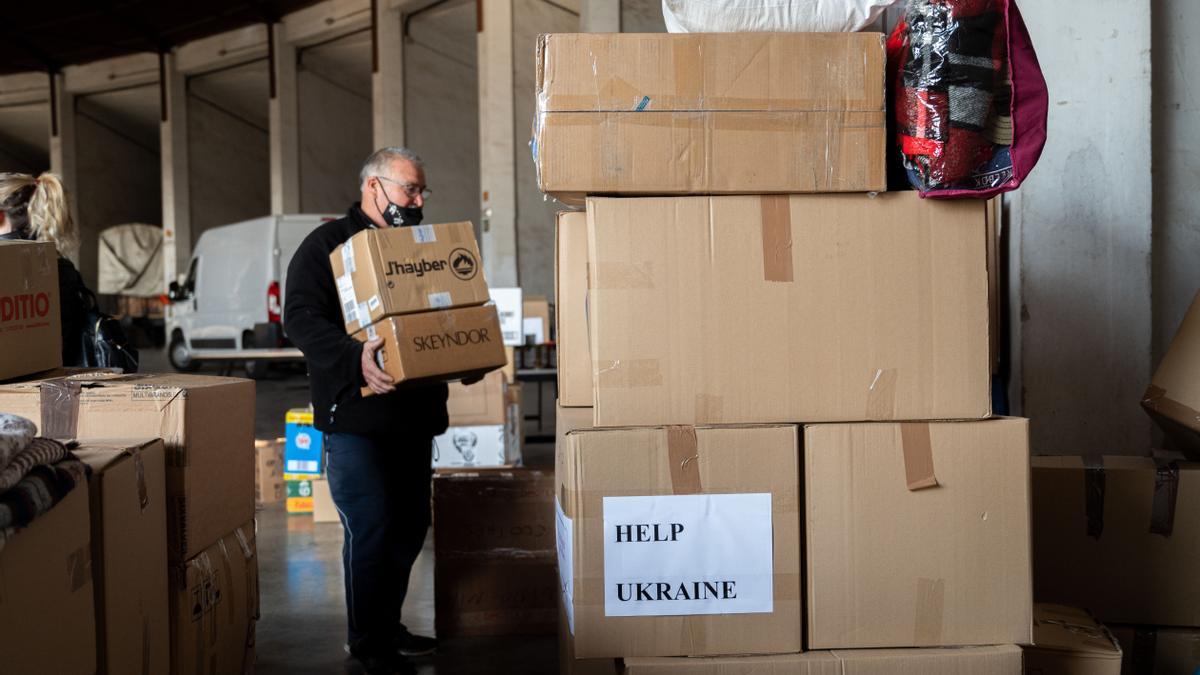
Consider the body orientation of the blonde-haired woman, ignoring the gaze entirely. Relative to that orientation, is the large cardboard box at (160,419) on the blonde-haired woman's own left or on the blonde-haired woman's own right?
on the blonde-haired woman's own left

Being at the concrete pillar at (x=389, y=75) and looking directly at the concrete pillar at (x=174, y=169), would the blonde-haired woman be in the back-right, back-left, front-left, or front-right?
back-left

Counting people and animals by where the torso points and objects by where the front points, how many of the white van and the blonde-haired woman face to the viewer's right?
0

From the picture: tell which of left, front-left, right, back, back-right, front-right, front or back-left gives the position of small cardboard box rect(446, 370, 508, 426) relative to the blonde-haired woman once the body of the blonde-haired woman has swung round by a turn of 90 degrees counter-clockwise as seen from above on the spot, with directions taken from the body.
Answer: back-left

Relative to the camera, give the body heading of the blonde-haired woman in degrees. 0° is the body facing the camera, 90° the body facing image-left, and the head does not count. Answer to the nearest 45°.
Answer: approximately 90°

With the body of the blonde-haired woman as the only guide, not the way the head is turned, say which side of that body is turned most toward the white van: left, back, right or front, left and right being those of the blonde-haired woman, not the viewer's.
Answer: right

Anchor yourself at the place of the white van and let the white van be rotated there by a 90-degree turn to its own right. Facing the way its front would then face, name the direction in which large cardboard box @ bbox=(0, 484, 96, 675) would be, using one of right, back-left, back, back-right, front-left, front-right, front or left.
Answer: back-right

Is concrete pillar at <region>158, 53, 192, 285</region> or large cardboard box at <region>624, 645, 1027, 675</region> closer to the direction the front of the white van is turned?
the concrete pillar

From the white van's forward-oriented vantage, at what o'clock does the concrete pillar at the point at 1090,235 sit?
The concrete pillar is roughly at 7 o'clock from the white van.

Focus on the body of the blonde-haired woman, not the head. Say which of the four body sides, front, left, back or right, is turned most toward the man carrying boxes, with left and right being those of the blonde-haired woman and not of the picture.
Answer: back

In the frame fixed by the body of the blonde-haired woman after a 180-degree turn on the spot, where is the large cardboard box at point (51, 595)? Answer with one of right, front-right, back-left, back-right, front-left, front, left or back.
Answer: right

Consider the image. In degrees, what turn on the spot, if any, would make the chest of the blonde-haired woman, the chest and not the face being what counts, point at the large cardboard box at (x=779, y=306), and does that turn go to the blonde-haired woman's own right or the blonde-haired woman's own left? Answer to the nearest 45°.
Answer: approximately 135° to the blonde-haired woman's own left
